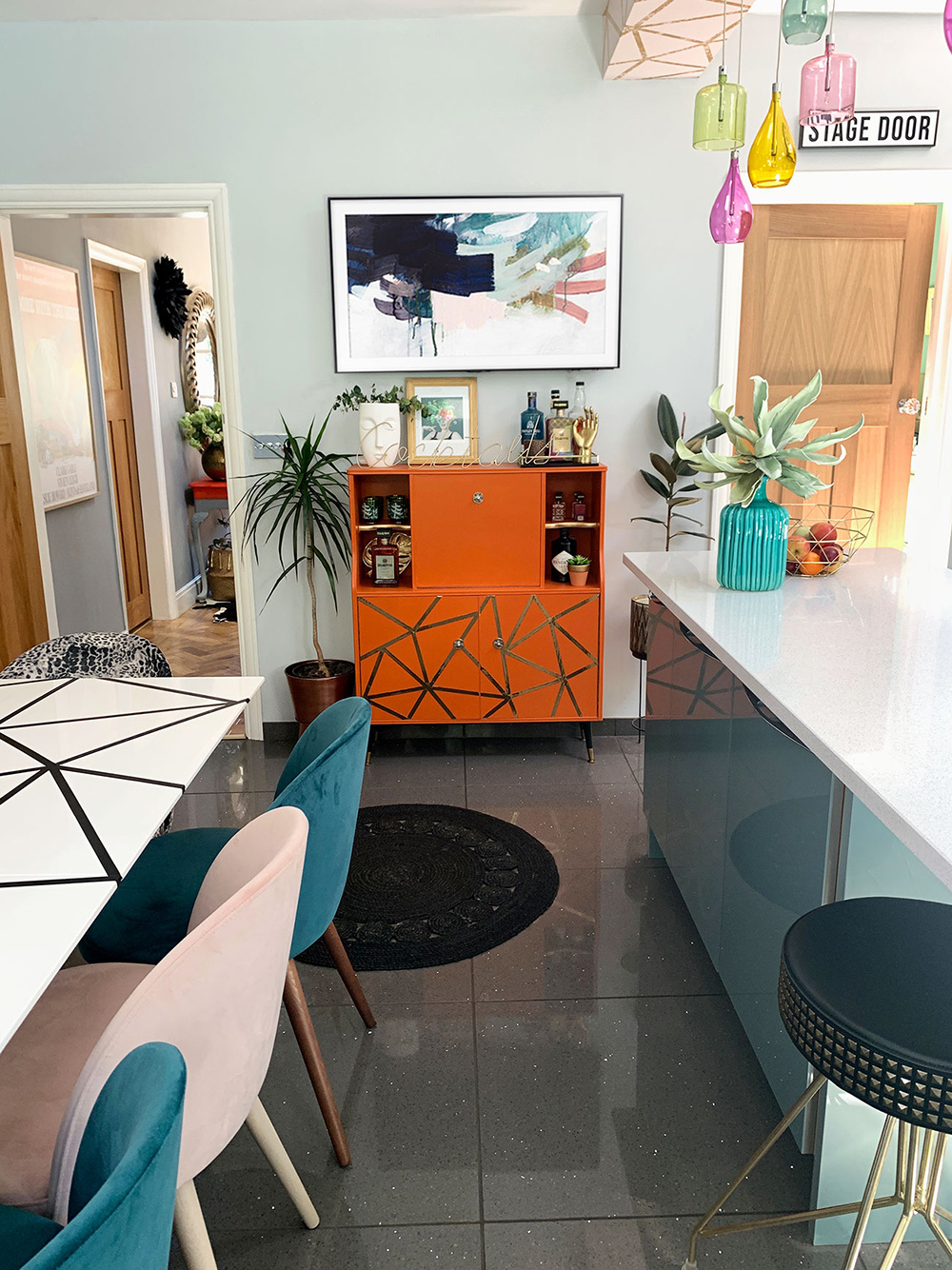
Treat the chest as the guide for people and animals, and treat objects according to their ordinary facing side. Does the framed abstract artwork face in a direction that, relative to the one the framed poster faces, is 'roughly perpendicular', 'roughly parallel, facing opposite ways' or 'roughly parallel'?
roughly perpendicular

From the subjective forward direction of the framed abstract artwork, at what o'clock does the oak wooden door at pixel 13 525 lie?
The oak wooden door is roughly at 3 o'clock from the framed abstract artwork.

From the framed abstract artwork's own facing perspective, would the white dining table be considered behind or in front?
in front

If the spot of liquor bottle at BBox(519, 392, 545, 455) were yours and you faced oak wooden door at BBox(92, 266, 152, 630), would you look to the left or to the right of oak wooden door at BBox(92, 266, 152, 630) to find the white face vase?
left

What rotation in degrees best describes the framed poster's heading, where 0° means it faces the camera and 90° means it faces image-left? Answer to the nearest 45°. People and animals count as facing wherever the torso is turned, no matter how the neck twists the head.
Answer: approximately 315°

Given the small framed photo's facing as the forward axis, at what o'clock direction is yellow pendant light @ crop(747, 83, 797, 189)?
The yellow pendant light is roughly at 11 o'clock from the small framed photo.
